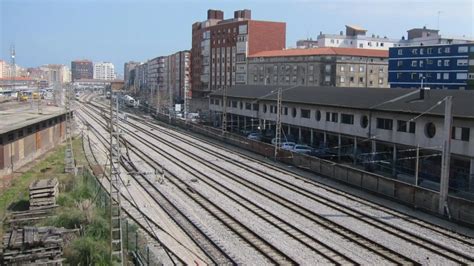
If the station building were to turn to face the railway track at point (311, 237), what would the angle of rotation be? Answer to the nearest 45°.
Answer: approximately 45° to its left

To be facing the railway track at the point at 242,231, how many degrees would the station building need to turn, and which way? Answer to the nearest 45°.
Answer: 0° — it already faces it

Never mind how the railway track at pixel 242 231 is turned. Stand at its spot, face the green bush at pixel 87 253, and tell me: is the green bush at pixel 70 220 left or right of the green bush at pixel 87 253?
right

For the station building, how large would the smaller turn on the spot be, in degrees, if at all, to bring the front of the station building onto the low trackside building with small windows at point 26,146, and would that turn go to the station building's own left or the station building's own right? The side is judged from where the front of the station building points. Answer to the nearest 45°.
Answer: approximately 45° to the station building's own right

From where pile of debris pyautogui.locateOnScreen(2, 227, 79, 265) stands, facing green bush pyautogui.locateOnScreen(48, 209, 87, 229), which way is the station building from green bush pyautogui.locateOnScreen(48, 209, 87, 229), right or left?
right

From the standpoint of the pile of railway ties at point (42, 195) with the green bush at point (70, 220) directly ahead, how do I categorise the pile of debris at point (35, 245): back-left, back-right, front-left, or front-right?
front-right

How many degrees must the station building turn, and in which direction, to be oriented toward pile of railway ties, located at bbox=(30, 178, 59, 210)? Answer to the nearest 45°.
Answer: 0° — it already faces it

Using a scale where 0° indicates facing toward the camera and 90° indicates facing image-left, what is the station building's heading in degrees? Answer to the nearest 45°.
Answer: approximately 45°

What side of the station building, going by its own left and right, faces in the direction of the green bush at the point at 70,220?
front

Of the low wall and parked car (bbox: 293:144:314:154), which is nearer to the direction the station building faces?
the low wall

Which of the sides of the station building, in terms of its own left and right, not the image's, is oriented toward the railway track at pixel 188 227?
front

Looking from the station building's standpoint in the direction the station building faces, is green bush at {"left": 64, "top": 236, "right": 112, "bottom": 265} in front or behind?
in front
